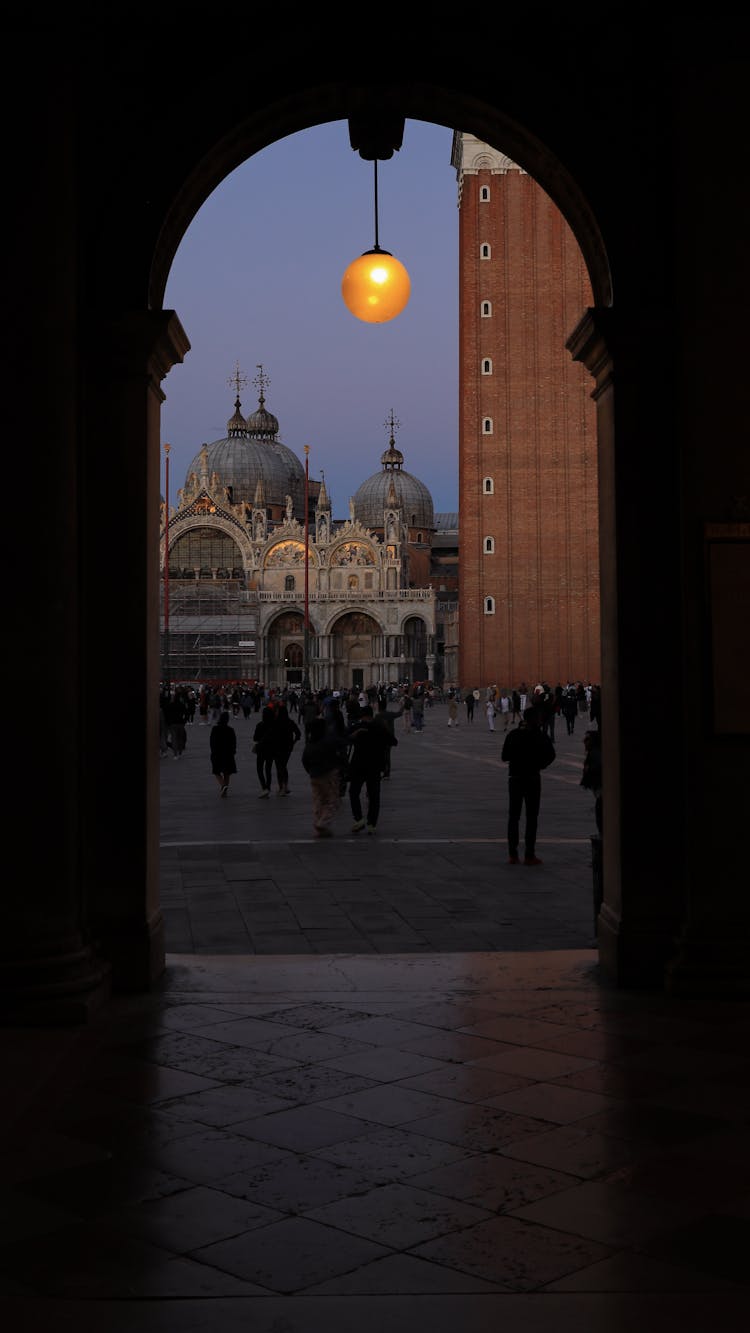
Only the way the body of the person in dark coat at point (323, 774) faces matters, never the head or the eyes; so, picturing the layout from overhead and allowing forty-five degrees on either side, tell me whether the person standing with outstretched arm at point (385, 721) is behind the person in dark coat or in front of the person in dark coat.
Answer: in front

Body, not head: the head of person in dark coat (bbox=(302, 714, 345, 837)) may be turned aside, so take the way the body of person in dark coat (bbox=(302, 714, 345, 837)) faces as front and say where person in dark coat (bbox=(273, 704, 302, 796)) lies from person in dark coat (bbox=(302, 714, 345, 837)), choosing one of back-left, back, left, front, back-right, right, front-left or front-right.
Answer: front

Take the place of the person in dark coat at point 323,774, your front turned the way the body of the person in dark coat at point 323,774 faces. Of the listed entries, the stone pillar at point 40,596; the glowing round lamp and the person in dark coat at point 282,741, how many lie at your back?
2

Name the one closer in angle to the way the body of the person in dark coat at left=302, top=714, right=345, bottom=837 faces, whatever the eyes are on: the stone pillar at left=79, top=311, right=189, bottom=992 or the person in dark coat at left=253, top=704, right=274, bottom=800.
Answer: the person in dark coat

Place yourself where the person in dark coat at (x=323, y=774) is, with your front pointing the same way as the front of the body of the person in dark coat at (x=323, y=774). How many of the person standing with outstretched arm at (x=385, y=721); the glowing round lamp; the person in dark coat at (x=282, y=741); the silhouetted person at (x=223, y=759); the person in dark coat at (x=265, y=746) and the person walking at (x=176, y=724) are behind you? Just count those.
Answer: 1

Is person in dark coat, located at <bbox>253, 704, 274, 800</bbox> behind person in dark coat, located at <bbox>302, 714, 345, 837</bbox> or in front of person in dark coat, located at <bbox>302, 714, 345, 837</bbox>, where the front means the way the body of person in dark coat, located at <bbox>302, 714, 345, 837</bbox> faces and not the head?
in front

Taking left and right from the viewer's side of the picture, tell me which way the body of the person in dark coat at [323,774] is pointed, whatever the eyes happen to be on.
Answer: facing away from the viewer

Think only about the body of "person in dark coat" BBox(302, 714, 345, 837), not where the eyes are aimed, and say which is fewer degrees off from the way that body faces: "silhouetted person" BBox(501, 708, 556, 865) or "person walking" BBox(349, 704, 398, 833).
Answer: the person walking

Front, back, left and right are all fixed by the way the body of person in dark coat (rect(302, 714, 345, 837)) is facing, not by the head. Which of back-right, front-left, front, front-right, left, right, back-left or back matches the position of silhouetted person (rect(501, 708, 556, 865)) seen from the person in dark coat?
back-right

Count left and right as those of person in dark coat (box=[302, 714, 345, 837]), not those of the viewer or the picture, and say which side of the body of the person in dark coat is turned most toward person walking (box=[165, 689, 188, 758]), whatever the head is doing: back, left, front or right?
front

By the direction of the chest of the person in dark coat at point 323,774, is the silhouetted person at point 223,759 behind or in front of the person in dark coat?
in front

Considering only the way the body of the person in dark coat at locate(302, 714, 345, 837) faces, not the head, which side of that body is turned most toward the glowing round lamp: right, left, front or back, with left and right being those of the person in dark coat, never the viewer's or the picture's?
back

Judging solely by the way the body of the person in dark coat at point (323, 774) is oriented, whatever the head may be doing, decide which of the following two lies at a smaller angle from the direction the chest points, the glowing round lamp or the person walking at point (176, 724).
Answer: the person walking
